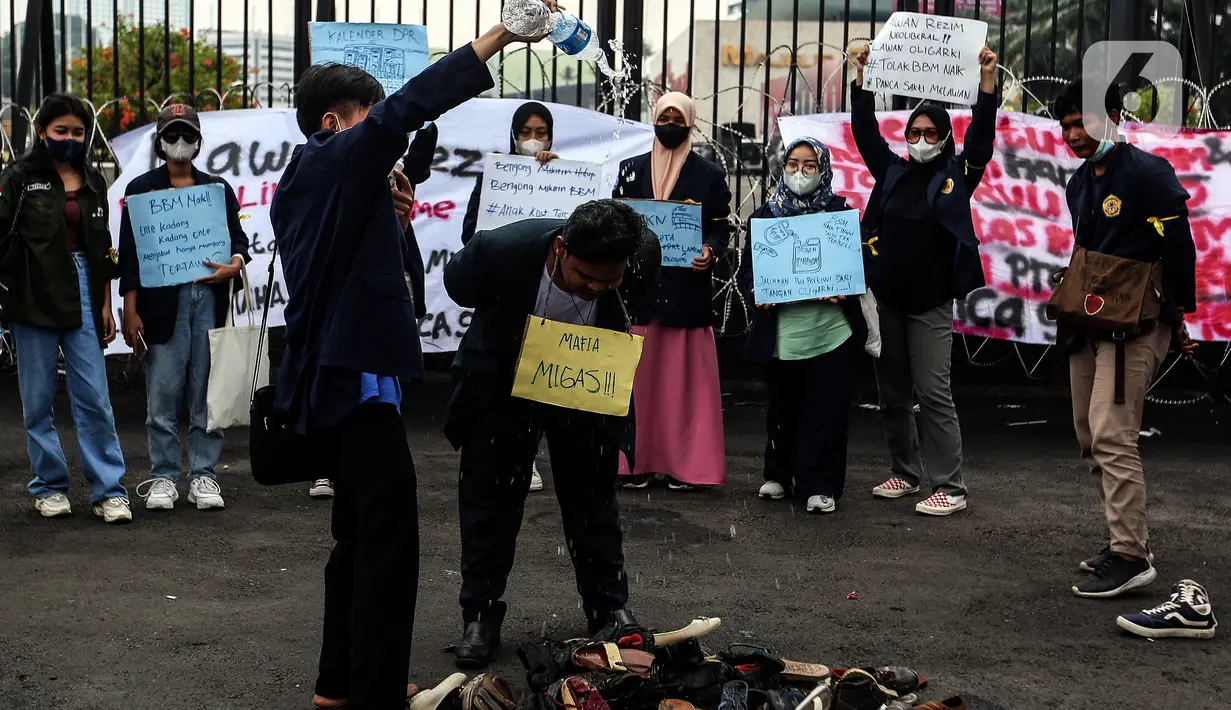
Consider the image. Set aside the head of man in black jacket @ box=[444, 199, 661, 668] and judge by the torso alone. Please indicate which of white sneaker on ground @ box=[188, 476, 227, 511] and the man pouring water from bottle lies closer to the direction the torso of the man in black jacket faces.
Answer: the man pouring water from bottle

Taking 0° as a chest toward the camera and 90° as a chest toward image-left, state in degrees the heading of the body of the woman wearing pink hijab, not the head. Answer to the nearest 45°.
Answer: approximately 0°

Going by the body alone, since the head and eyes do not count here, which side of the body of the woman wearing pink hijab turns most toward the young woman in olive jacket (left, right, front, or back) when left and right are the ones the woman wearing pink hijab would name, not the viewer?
right
